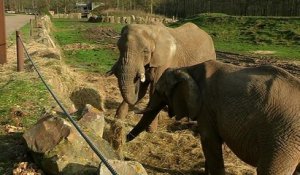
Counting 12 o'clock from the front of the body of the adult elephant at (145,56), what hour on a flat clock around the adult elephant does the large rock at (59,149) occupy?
The large rock is roughly at 11 o'clock from the adult elephant.

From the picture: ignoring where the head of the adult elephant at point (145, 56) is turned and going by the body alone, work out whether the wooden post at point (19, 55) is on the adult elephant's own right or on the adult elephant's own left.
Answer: on the adult elephant's own right

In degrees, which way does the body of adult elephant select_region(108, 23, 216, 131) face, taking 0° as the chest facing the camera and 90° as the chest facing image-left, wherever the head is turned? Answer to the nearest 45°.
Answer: approximately 45°

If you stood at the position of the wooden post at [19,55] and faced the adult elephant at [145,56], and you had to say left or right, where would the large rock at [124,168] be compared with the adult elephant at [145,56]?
right

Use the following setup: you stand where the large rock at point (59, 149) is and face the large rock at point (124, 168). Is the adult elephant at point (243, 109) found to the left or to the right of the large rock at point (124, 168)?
left

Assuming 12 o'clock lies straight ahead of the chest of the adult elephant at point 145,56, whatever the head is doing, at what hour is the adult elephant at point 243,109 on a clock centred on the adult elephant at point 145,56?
the adult elephant at point 243,109 is roughly at 10 o'clock from the adult elephant at point 145,56.

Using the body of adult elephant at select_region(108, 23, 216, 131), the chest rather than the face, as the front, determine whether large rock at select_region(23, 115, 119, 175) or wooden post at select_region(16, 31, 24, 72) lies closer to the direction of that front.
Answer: the large rock

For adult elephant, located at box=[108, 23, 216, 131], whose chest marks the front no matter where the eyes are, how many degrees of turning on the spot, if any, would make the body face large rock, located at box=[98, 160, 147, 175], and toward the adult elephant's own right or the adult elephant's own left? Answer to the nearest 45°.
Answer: approximately 45° to the adult elephant's own left
